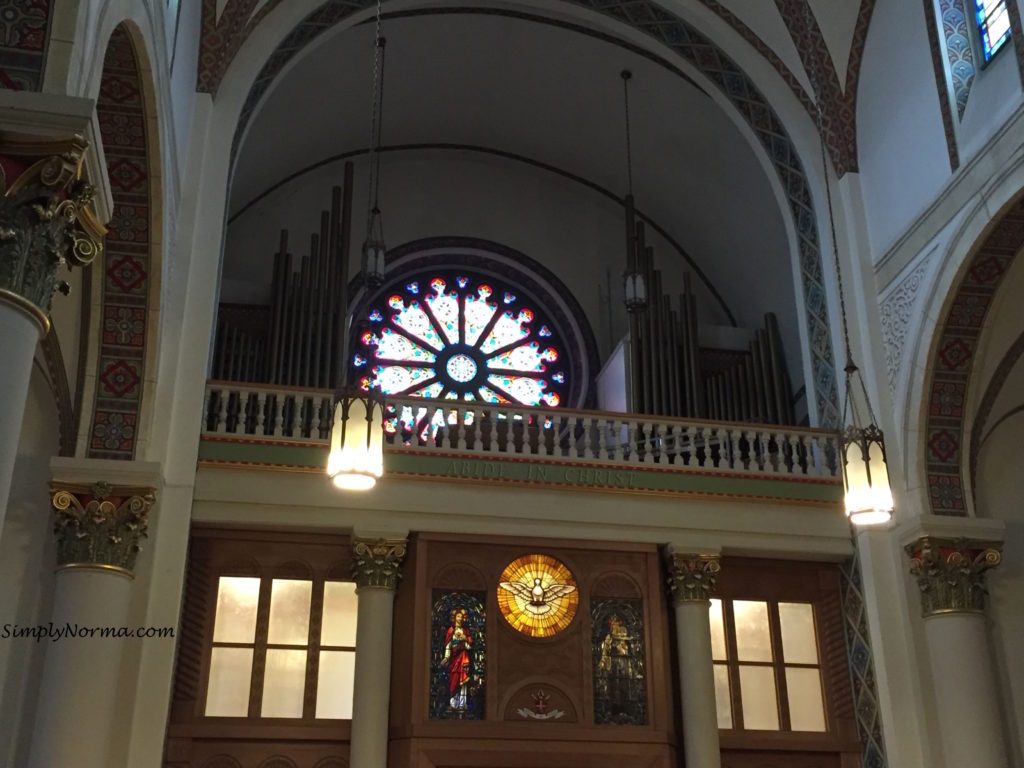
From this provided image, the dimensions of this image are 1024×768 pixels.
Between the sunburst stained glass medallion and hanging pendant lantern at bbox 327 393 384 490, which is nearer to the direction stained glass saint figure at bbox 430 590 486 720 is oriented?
the hanging pendant lantern

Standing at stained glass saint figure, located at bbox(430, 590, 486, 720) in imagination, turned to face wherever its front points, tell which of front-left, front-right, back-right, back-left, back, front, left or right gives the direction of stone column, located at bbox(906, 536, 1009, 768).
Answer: left

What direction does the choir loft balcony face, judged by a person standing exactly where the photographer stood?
facing the viewer

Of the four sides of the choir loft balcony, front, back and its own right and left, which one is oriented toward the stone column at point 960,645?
left

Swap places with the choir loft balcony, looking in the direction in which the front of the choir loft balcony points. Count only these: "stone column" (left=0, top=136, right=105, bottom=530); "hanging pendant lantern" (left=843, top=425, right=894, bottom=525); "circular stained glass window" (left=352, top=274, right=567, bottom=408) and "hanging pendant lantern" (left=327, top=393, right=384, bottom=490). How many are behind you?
1

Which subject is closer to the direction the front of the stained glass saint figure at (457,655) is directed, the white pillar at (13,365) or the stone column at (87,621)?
the white pillar

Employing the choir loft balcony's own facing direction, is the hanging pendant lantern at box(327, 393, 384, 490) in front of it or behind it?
in front

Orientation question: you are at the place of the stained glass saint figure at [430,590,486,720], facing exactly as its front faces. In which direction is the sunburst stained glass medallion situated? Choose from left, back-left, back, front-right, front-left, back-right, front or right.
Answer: left

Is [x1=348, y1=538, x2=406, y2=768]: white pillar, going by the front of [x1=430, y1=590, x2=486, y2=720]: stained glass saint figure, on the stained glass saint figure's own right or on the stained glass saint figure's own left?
on the stained glass saint figure's own right

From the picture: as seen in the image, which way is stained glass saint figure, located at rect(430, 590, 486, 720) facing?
toward the camera

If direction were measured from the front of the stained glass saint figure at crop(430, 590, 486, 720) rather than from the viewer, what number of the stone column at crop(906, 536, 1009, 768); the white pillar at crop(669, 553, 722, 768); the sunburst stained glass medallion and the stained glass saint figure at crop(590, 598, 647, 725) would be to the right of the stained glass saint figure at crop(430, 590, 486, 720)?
0
